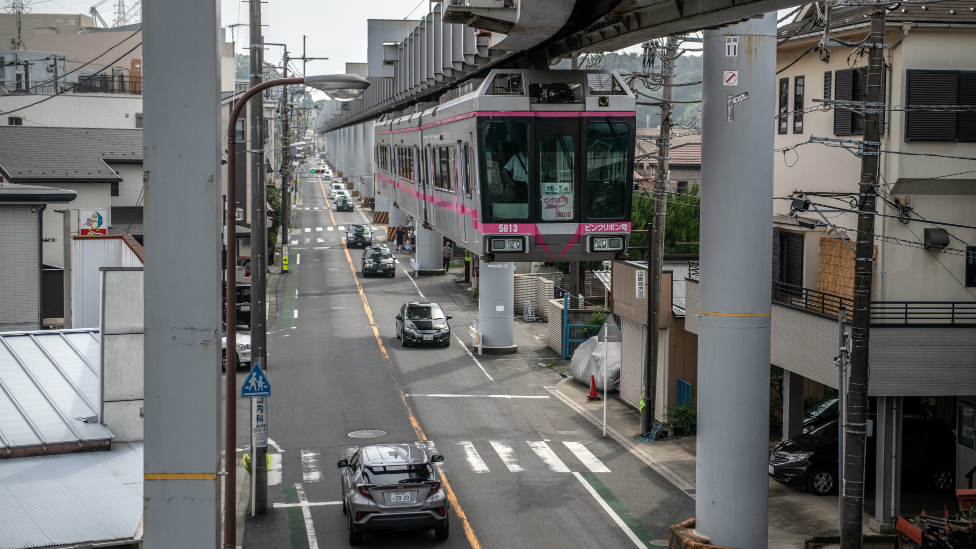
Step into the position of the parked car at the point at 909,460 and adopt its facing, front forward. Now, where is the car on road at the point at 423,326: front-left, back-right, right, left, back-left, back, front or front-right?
right

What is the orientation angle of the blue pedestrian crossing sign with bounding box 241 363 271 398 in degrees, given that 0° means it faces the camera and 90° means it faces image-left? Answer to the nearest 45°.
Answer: approximately 0°

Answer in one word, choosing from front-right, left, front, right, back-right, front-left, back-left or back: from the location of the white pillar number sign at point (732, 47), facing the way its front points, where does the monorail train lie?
right

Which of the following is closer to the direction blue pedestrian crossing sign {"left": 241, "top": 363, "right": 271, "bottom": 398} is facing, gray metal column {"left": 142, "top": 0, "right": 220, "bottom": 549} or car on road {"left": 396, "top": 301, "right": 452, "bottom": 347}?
the gray metal column

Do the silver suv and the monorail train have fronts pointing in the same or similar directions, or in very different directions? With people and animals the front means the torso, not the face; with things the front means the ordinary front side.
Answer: very different directions

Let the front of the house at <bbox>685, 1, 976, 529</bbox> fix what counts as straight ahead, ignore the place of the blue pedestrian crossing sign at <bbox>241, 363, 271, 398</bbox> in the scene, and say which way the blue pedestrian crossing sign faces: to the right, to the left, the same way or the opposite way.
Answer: to the left

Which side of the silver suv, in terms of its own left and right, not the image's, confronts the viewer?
back

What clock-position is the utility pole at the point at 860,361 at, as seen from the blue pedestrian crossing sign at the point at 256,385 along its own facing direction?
The utility pole is roughly at 10 o'clock from the blue pedestrian crossing sign.

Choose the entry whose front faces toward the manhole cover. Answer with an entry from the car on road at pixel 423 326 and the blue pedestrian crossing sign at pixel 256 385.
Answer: the car on road

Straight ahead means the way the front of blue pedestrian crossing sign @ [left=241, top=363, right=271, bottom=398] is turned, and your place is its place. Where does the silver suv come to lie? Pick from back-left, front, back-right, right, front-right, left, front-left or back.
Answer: front-left
